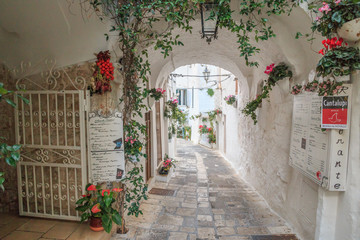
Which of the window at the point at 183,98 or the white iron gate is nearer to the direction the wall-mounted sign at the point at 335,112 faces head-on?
the white iron gate

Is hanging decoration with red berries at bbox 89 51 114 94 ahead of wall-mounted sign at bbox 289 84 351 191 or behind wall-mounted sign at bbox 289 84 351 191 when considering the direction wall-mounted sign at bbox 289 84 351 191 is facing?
ahead

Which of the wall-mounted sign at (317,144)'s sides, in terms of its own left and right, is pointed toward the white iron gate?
front
